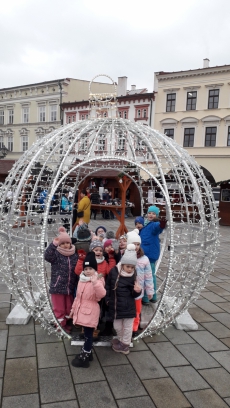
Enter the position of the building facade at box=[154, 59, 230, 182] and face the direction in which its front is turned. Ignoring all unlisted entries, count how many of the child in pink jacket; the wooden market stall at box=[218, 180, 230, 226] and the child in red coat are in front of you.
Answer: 3

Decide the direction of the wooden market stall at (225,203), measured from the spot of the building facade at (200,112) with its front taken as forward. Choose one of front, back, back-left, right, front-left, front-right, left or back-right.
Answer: front

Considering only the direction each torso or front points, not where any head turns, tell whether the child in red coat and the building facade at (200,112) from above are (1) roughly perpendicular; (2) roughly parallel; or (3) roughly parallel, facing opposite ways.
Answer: roughly parallel

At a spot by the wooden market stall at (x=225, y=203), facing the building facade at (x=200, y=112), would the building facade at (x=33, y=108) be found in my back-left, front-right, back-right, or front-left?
front-left

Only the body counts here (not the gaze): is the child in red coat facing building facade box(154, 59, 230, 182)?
no

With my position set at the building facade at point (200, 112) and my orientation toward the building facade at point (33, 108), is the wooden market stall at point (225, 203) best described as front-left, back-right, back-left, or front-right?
back-left

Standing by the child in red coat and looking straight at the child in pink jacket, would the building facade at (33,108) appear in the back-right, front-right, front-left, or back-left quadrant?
back-right

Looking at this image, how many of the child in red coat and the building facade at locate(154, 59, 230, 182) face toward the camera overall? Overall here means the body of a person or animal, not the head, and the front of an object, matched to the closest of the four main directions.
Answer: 2

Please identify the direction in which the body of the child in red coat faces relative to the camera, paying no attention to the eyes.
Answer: toward the camera

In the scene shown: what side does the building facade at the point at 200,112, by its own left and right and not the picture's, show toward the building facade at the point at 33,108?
right

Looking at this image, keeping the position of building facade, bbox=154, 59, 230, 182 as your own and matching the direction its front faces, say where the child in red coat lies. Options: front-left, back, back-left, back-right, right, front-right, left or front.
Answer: front

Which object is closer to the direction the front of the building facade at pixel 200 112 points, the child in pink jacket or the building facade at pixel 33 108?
the child in pink jacket

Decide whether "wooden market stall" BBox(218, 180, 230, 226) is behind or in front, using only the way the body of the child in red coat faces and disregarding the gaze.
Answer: behind

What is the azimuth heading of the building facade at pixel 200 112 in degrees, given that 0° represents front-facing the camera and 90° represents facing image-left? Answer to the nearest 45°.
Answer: approximately 0°
